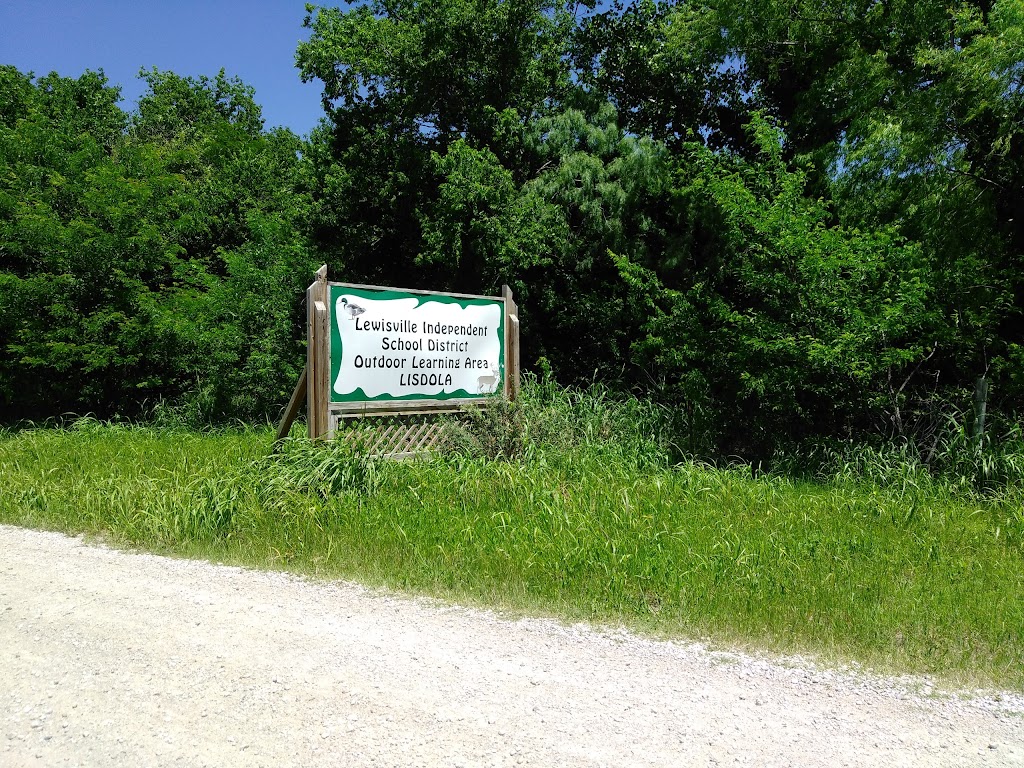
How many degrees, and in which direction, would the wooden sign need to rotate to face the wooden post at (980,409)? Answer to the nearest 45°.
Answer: approximately 45° to its left

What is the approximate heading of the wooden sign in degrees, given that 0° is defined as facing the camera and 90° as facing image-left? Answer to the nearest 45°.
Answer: approximately 315°
